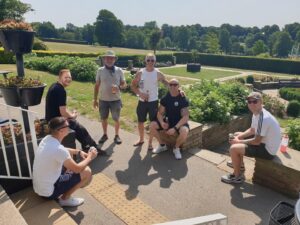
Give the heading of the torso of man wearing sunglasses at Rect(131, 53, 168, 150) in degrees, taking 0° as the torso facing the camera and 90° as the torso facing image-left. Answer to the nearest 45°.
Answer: approximately 0°

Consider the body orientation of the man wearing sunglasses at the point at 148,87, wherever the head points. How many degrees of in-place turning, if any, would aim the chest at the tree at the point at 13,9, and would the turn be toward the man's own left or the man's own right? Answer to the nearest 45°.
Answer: approximately 135° to the man's own right

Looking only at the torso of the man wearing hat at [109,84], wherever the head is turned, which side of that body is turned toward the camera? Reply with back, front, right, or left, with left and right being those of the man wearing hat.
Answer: front

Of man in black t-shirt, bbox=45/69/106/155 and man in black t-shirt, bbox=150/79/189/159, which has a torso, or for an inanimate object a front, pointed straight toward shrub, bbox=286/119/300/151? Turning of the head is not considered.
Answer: man in black t-shirt, bbox=45/69/106/155

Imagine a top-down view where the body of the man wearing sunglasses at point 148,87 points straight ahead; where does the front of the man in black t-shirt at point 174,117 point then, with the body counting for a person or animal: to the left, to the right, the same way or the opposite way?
the same way

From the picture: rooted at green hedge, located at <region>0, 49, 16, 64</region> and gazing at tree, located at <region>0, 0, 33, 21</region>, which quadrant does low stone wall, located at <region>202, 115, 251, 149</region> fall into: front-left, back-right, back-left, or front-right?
back-right

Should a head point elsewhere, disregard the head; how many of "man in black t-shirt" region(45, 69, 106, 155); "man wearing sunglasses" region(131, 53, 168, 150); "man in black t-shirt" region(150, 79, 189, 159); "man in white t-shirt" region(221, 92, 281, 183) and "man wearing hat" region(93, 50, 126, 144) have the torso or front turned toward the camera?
3

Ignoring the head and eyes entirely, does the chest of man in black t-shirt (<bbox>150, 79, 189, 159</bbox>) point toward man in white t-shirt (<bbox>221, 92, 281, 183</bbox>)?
no

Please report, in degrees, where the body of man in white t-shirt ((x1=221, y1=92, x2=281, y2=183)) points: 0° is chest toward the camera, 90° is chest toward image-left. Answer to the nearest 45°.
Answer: approximately 90°

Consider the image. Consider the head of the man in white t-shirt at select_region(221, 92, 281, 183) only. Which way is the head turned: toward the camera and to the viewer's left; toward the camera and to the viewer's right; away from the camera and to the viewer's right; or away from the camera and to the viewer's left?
toward the camera and to the viewer's left

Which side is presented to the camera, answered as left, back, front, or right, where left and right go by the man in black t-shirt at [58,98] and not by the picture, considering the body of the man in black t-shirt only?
right

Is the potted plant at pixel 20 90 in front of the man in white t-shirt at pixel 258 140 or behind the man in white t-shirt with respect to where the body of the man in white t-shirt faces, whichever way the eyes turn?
in front

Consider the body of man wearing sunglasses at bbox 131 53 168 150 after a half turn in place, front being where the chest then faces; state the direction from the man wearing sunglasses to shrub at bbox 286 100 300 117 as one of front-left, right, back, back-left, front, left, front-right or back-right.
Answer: front-right

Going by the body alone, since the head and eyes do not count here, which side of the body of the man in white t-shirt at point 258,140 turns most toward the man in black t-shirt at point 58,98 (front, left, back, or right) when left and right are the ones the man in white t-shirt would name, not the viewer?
front
